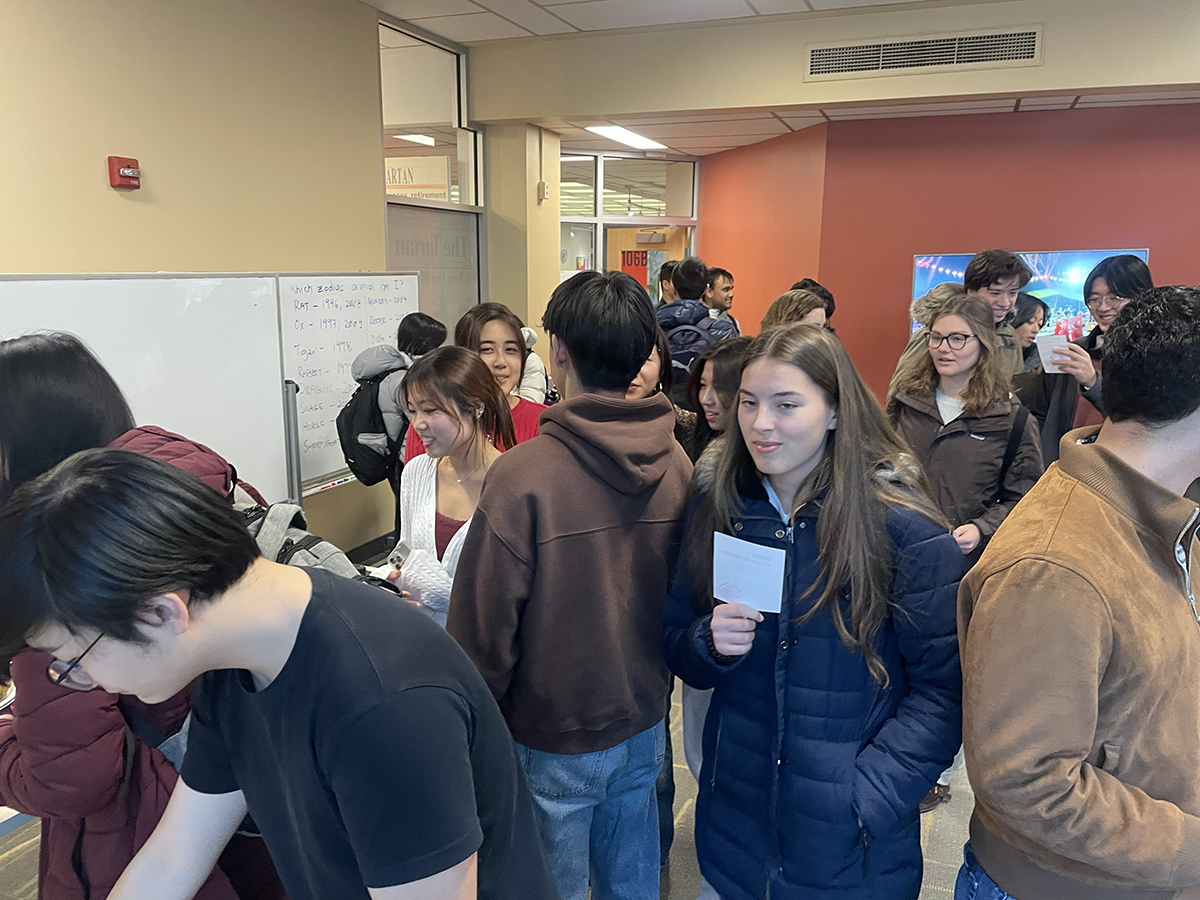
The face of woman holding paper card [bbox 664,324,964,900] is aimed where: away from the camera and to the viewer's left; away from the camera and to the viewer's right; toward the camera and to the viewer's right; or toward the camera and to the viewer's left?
toward the camera and to the viewer's left

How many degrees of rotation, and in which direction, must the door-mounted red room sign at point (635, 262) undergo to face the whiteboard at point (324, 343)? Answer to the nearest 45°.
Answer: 0° — it already faces it

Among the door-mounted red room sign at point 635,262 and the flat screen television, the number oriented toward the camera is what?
2

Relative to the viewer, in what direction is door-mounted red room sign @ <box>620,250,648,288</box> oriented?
toward the camera

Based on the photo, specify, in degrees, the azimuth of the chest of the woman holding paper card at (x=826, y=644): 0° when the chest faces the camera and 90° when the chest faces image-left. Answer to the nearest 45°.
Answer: approximately 45°

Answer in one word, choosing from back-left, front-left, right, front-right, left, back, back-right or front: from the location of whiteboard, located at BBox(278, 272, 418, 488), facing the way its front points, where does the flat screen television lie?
front-left

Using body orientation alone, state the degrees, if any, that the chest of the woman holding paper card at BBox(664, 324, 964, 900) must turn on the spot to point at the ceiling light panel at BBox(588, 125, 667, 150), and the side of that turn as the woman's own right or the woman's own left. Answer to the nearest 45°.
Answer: approximately 135° to the woman's own right

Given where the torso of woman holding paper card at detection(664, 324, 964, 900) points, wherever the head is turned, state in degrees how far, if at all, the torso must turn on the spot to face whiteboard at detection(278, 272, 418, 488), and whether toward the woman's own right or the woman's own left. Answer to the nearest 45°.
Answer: approximately 90° to the woman's own right

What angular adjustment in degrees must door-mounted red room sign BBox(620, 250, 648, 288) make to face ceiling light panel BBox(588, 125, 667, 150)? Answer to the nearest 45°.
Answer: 0° — it already faces it

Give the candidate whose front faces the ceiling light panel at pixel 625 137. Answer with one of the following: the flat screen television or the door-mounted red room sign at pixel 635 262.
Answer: the door-mounted red room sign

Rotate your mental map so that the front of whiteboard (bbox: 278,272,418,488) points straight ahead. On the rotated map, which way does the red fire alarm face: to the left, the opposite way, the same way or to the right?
the same way

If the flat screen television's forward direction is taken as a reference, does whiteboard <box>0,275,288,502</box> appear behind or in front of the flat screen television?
in front

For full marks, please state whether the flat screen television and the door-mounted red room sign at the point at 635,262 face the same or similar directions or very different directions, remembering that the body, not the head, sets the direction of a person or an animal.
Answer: same or similar directions

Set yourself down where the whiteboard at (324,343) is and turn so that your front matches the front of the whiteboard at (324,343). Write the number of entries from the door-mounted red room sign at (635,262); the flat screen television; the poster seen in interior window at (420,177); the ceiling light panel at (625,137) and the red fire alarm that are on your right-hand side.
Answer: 1

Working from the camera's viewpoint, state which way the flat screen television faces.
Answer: facing the viewer

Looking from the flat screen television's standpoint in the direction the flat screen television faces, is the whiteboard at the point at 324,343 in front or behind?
in front
